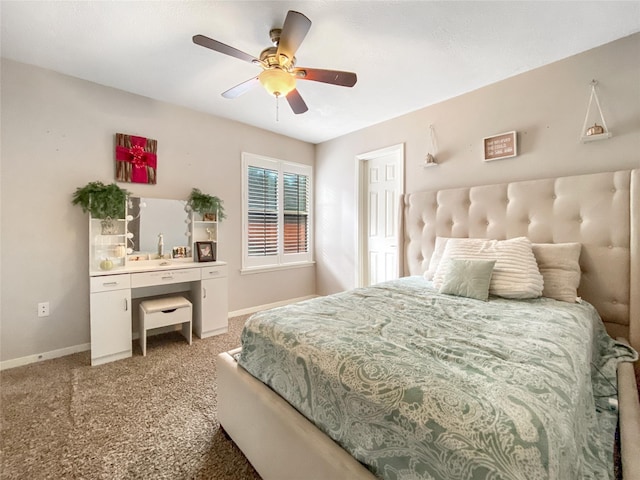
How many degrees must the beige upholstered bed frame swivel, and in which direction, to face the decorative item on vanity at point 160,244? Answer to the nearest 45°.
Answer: approximately 45° to its right

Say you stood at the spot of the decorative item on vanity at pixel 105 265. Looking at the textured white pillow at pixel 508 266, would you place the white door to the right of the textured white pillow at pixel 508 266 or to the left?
left

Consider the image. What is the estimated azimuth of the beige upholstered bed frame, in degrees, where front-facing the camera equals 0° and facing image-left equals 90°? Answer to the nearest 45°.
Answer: approximately 45°

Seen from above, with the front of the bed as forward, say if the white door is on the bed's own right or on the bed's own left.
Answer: on the bed's own right

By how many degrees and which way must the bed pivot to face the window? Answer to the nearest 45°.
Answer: approximately 90° to its right

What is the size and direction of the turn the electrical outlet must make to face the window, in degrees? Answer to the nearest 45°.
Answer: approximately 90° to its left

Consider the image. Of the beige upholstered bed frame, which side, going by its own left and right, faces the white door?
right

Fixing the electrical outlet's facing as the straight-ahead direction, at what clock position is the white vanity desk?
The white vanity desk is roughly at 10 o'clock from the electrical outlet.
